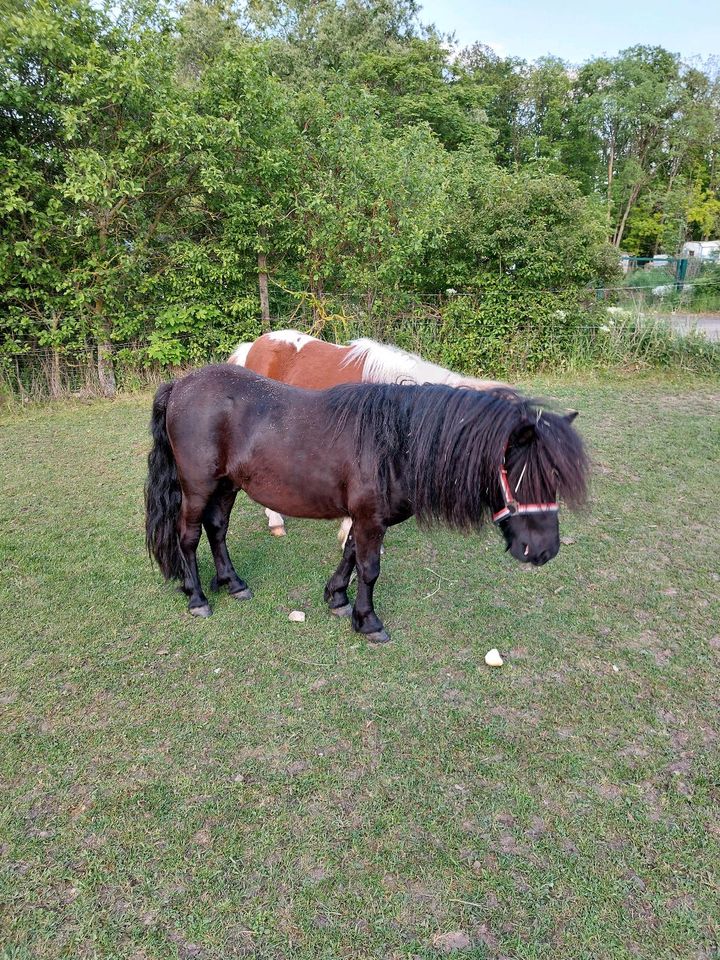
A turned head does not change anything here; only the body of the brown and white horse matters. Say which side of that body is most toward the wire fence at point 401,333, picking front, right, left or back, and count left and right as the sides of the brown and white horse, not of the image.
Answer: left

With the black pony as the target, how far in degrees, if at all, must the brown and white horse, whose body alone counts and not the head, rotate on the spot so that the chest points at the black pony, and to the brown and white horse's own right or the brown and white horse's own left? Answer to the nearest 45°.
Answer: approximately 90° to the brown and white horse's own right

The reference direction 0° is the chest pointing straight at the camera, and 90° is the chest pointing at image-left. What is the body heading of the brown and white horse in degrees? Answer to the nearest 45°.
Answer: approximately 270°

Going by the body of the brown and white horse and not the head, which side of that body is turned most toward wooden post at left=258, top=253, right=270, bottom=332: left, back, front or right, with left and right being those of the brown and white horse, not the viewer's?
left
